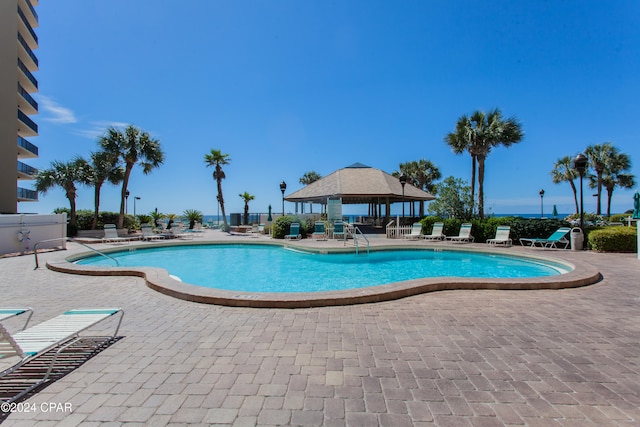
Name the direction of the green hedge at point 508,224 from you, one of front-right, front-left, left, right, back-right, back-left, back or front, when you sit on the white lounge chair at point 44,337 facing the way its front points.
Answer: front-right

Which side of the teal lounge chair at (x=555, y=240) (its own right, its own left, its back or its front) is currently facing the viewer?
left

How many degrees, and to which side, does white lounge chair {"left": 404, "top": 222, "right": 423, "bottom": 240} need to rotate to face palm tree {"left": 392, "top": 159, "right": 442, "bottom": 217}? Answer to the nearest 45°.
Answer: approximately 135° to its right

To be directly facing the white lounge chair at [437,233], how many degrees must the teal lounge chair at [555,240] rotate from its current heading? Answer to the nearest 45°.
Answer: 0° — it already faces it

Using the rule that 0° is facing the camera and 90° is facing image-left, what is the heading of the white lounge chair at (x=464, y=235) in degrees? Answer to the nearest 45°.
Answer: approximately 45°

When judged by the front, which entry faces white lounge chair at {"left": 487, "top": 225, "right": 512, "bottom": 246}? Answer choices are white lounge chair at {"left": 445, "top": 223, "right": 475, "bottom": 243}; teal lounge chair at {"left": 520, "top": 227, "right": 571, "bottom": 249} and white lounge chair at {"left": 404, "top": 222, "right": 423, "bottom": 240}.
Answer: teal lounge chair at {"left": 520, "top": 227, "right": 571, "bottom": 249}

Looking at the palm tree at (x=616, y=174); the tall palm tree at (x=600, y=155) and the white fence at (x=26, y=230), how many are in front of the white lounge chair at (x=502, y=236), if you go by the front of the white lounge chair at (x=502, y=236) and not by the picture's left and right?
1

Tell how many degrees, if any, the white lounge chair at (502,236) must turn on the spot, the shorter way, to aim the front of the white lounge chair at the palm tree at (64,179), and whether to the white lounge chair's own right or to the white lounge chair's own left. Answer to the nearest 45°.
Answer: approximately 45° to the white lounge chair's own right

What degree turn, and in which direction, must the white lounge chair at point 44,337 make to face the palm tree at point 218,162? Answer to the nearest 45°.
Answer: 0° — it already faces it

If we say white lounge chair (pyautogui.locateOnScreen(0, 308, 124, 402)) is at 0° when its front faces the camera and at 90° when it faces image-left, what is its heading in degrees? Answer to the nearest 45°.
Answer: approximately 225°

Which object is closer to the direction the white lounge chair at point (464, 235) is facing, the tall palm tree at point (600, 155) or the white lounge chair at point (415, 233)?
the white lounge chair

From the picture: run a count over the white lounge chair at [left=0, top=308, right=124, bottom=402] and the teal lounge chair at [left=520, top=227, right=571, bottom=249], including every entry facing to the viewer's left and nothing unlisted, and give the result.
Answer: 1

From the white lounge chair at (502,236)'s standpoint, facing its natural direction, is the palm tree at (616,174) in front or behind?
behind
